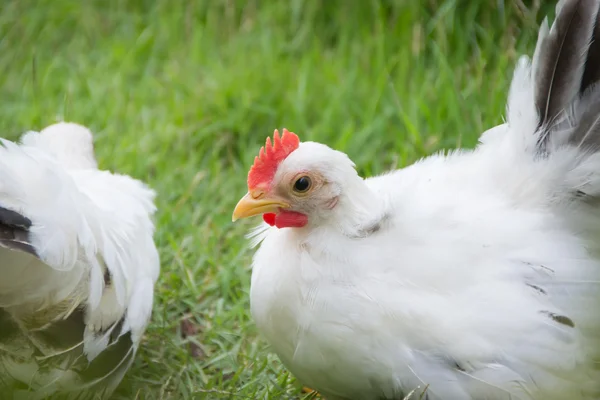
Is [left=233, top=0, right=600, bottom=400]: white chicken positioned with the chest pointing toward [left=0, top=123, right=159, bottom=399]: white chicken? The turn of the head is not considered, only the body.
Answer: yes

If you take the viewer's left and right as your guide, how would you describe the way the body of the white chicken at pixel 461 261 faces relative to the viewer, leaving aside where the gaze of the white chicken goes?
facing to the left of the viewer
